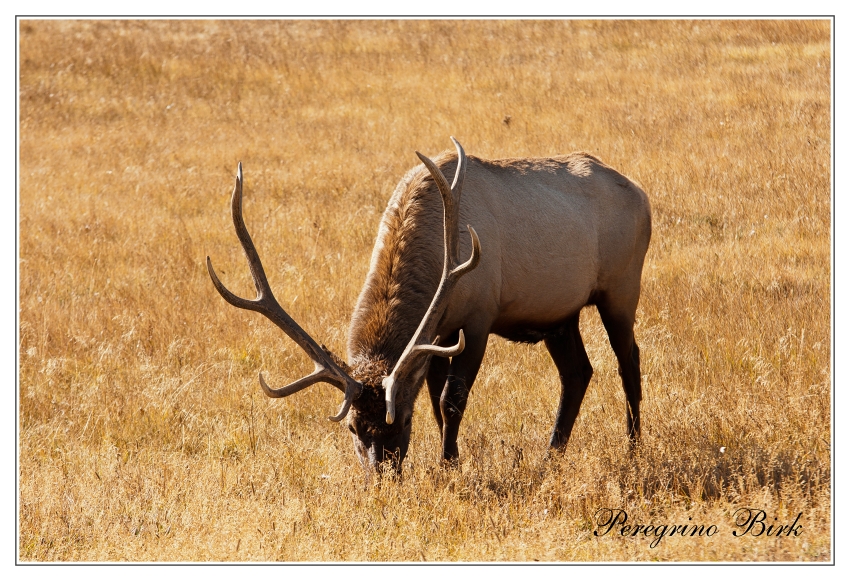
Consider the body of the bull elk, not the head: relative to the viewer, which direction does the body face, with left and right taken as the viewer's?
facing the viewer and to the left of the viewer
